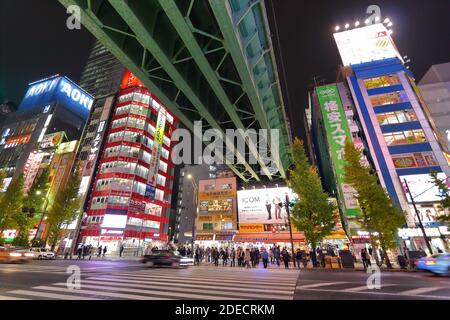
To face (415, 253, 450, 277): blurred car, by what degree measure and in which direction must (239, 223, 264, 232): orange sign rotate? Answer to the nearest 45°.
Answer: approximately 45° to its left

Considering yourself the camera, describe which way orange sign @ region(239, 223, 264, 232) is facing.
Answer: facing the viewer

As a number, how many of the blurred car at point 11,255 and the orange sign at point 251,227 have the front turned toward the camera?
1

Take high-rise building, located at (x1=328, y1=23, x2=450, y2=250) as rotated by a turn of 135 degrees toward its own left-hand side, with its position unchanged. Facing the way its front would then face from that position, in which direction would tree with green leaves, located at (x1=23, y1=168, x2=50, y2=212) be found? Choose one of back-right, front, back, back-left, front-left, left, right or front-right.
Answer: back

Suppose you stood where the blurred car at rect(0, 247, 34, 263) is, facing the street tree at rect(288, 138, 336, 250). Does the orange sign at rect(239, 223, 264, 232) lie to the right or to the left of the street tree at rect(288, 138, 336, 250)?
left

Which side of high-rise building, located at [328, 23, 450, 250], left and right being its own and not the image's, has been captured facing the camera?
front

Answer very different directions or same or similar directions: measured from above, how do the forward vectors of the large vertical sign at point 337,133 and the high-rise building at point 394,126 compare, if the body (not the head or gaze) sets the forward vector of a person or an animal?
same or similar directions

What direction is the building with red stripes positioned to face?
toward the camera

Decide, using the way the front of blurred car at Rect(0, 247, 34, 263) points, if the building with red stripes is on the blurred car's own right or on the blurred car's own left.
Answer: on the blurred car's own left
